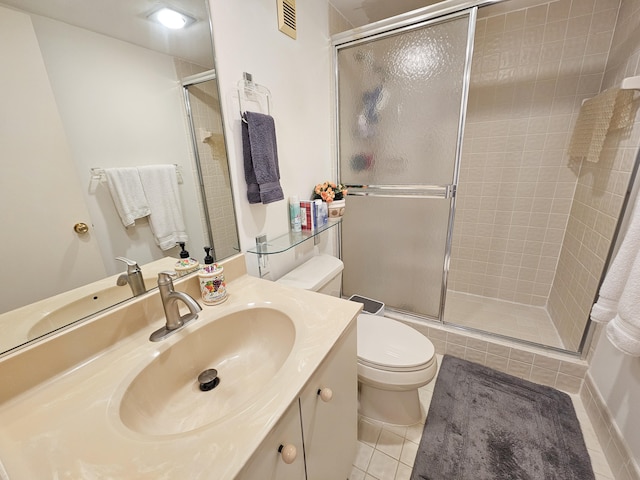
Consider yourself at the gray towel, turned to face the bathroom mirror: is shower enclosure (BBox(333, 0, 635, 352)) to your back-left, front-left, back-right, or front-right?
back-left

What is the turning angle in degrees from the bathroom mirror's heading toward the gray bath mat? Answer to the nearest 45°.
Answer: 0° — it already faces it

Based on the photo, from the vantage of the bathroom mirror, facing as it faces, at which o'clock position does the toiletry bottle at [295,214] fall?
The toiletry bottle is roughly at 10 o'clock from the bathroom mirror.

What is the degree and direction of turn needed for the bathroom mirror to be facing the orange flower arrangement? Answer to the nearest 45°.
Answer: approximately 45° to its left
